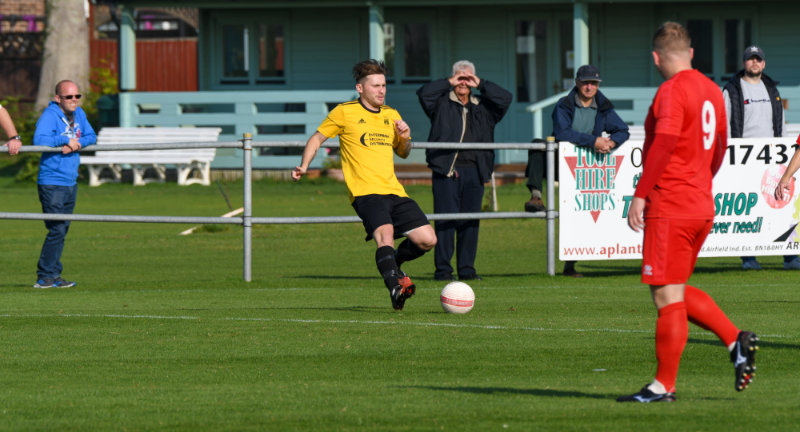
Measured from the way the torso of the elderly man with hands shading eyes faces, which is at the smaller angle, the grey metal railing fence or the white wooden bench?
the grey metal railing fence

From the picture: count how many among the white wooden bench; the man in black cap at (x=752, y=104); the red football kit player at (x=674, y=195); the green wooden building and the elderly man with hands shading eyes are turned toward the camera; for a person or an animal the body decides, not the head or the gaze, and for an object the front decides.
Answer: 4

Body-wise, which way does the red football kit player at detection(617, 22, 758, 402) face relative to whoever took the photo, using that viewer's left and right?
facing away from the viewer and to the left of the viewer

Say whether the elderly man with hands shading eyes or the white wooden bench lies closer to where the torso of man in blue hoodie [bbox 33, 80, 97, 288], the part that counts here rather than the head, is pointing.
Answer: the elderly man with hands shading eyes

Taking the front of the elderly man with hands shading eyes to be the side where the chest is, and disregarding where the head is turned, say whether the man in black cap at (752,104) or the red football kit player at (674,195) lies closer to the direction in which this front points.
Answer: the red football kit player

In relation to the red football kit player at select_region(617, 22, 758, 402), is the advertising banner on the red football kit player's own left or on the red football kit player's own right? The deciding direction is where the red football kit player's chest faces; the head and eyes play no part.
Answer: on the red football kit player's own right

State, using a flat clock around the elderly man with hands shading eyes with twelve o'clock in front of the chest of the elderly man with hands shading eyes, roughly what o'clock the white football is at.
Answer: The white football is roughly at 12 o'clock from the elderly man with hands shading eyes.

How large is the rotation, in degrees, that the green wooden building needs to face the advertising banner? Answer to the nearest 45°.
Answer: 0° — it already faces it
